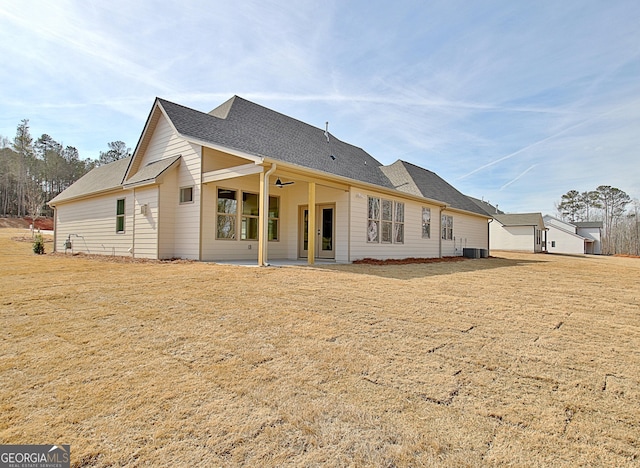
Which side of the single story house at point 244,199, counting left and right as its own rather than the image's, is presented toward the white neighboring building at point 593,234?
right

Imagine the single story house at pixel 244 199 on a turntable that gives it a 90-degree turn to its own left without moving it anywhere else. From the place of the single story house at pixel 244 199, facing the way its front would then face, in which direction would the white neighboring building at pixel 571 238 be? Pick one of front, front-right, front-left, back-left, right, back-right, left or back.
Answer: back

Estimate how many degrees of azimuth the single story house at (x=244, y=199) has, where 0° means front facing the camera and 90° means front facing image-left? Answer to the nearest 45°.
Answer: approximately 135°

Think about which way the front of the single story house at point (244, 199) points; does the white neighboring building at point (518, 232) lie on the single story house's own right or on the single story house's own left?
on the single story house's own right
